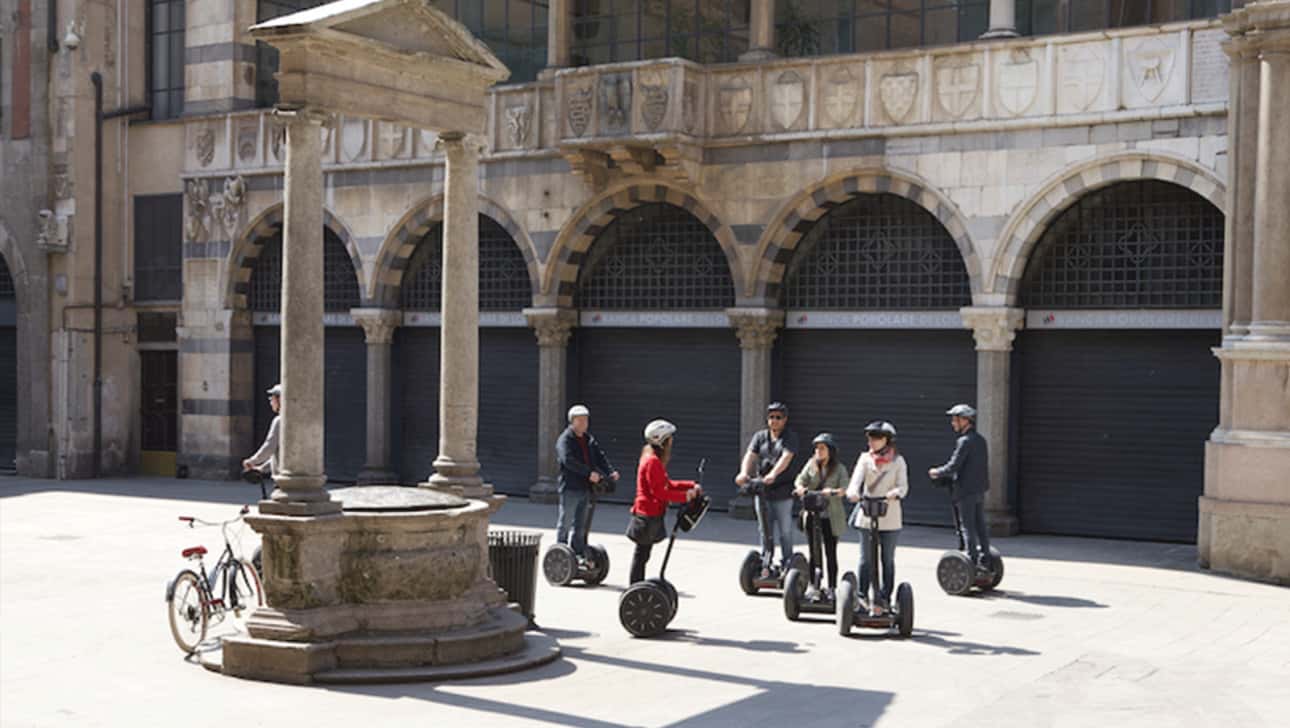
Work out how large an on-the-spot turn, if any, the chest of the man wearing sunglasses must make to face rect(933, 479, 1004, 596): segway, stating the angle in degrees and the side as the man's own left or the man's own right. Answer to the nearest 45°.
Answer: approximately 135° to the man's own left

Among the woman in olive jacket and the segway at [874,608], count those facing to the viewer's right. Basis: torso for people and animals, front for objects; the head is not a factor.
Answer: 0

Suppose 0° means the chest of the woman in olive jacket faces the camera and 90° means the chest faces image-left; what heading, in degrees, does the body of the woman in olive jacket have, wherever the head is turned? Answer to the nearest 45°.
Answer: approximately 45°

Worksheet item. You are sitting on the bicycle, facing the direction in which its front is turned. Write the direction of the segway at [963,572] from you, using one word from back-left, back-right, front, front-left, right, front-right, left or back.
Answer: front-right

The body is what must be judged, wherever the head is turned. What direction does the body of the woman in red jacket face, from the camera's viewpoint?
to the viewer's right

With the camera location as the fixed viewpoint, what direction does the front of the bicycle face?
facing away from the viewer and to the right of the viewer

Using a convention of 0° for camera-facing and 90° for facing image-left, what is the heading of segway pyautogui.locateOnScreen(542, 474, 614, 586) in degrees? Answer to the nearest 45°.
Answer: approximately 315°

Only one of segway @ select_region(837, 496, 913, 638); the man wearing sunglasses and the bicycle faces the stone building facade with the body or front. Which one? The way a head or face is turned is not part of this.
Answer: the bicycle

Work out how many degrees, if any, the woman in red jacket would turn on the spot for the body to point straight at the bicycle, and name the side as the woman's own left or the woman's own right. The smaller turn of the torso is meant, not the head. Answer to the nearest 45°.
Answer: approximately 180°

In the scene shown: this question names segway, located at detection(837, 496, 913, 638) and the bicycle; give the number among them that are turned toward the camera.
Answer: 1

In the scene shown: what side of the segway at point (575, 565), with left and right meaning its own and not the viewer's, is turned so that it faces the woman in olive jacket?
front

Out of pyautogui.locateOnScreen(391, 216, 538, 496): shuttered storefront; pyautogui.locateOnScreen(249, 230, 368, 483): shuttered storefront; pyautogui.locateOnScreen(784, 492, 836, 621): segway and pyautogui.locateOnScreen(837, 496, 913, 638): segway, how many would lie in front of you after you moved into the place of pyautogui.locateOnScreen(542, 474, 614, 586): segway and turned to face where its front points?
2

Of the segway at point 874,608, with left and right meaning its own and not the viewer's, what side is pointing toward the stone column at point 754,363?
back

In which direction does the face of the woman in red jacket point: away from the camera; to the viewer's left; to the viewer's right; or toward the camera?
to the viewer's right

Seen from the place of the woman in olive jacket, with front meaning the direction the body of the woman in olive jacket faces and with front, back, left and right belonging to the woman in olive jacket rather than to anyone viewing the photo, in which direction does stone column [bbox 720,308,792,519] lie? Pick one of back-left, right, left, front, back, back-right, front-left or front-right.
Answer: back-right

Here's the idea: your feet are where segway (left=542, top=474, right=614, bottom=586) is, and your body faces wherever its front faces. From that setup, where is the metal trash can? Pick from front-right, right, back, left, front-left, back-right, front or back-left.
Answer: front-right

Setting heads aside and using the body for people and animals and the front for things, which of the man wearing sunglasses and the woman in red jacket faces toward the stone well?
the man wearing sunglasses
